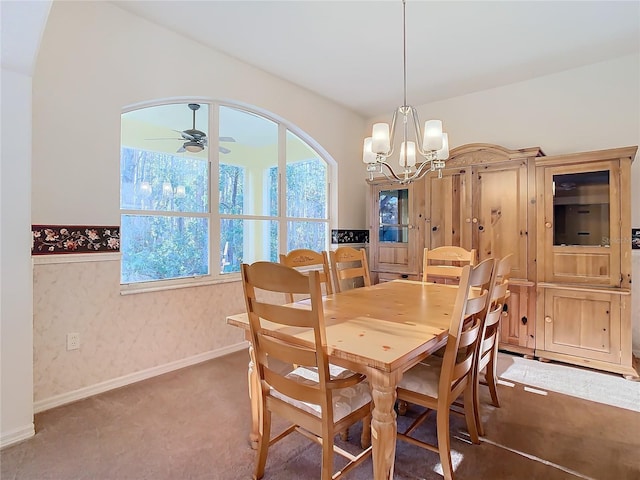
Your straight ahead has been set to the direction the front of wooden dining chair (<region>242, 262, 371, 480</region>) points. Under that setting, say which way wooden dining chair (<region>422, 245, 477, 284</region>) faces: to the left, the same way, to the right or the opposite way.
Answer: the opposite way

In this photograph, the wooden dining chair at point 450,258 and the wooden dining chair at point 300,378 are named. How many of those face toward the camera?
1

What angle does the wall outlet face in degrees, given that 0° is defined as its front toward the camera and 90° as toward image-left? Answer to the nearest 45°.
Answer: approximately 0°

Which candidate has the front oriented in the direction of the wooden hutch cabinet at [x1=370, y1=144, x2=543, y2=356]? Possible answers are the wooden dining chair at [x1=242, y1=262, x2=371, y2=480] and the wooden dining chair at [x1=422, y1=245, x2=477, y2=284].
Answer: the wooden dining chair at [x1=242, y1=262, x2=371, y2=480]

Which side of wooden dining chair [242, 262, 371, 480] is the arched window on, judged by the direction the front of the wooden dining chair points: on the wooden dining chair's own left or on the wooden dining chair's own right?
on the wooden dining chair's own left

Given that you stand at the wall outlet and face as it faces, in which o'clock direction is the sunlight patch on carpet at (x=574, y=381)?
The sunlight patch on carpet is roughly at 10 o'clock from the wall outlet.

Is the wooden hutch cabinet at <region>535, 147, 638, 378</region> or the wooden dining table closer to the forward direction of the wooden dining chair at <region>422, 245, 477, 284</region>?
the wooden dining table

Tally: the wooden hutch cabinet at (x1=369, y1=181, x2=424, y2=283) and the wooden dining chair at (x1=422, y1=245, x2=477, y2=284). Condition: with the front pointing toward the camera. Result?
2

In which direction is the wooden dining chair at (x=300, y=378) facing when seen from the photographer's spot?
facing away from the viewer and to the right of the viewer
